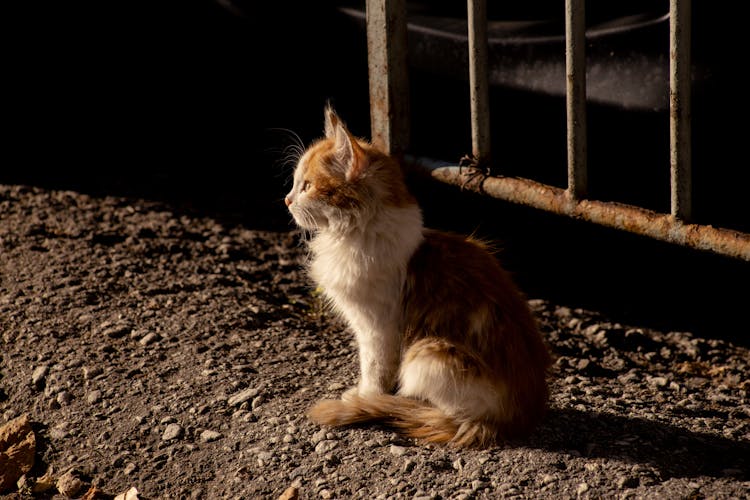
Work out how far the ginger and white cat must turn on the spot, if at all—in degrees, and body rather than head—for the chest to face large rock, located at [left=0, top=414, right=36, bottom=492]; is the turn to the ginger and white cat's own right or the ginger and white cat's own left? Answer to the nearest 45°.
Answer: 0° — it already faces it

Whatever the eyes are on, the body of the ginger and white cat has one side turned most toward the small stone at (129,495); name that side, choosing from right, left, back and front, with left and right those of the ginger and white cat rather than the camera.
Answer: front

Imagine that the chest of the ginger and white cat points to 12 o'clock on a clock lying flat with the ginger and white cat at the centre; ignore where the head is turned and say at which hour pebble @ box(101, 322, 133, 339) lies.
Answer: The pebble is roughly at 1 o'clock from the ginger and white cat.

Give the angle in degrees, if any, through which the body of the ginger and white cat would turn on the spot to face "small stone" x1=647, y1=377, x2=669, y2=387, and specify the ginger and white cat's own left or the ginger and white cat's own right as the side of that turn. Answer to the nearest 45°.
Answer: approximately 135° to the ginger and white cat's own right

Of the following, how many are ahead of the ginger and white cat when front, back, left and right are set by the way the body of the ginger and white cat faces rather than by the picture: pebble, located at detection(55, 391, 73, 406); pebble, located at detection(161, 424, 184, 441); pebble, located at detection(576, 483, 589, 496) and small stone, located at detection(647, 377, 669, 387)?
2

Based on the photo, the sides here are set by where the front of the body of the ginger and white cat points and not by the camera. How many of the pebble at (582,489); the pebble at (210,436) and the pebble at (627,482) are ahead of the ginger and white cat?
1

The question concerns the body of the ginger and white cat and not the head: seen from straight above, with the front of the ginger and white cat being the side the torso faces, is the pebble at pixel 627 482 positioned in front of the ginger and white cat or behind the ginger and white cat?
behind

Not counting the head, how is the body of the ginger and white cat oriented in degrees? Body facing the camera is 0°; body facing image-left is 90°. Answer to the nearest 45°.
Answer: approximately 90°

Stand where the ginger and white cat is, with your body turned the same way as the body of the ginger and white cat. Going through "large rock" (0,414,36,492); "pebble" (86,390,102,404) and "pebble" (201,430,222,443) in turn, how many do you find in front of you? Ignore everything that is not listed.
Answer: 3
